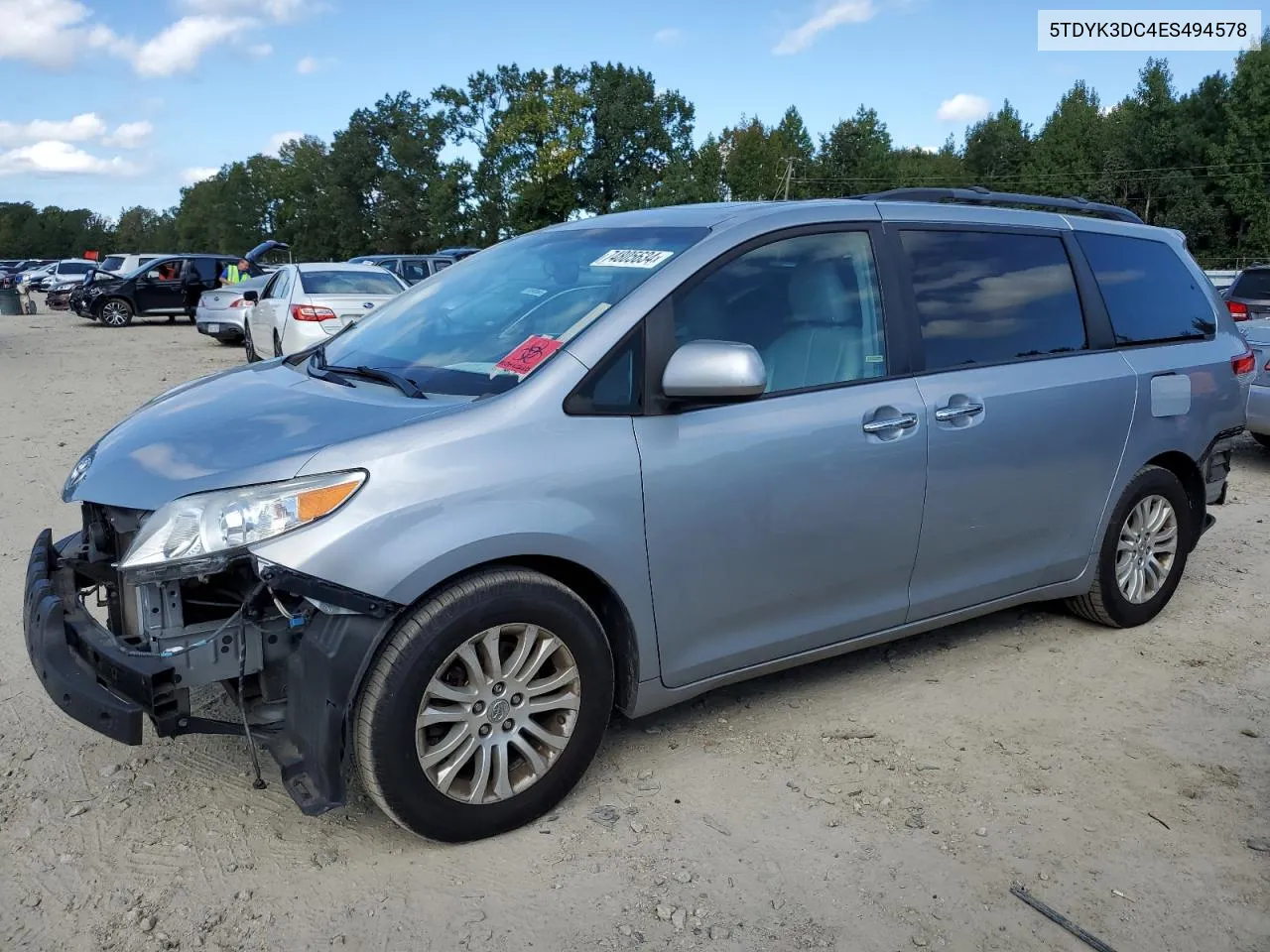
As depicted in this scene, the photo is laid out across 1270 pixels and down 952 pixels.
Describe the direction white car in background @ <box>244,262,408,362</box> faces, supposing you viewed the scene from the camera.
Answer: facing away from the viewer and to the left of the viewer

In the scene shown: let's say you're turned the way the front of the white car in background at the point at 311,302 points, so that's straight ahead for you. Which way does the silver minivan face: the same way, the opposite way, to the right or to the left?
to the left

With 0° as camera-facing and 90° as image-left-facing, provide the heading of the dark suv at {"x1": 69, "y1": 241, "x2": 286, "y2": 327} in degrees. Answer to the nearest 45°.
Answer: approximately 90°

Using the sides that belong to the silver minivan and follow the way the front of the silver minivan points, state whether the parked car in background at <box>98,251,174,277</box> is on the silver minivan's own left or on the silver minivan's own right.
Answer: on the silver minivan's own right

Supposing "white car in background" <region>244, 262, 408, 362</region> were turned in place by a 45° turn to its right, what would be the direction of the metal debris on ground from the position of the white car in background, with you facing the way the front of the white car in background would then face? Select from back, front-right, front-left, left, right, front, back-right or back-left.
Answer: back

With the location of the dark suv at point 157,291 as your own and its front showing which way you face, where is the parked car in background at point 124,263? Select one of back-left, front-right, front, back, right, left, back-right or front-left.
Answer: right

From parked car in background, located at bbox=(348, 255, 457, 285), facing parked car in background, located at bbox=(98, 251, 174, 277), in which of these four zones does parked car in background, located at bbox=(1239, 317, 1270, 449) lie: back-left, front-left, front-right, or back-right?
back-left

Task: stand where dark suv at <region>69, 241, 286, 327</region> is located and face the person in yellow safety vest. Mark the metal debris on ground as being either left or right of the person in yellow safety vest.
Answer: right
